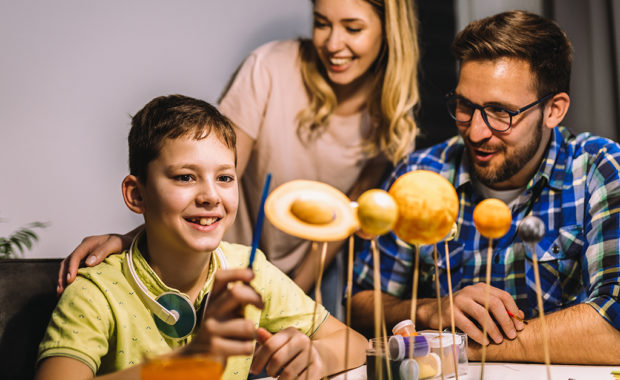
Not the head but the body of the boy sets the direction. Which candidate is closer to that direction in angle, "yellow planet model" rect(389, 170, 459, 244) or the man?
the yellow planet model

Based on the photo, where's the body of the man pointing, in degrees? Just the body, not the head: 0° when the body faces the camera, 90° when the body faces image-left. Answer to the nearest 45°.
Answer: approximately 45°

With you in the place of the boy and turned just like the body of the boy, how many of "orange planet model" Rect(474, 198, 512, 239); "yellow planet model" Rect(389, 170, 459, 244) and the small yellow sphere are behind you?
0

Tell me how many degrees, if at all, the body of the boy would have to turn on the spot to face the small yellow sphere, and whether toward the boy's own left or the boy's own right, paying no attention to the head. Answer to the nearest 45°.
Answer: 0° — they already face it

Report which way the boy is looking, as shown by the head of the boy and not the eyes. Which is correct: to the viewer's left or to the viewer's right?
to the viewer's right

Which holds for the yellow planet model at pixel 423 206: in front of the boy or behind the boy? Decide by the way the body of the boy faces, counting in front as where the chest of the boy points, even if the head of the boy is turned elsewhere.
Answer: in front

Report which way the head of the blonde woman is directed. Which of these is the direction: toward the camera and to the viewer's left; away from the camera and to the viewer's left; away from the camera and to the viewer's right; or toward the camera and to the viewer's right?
toward the camera and to the viewer's left

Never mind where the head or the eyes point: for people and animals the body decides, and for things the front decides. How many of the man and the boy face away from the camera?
0

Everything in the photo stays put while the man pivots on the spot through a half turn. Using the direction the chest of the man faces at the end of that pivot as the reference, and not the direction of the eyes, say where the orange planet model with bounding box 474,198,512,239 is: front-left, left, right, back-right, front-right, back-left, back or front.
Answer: back-right

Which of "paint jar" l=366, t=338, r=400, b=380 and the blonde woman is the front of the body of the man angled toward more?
the paint jar

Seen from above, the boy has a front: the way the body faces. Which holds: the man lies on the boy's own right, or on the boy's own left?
on the boy's own left

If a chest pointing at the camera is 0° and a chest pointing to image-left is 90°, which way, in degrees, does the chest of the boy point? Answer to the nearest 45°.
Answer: approximately 315°

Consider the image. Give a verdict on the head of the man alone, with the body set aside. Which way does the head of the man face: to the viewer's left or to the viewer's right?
to the viewer's left

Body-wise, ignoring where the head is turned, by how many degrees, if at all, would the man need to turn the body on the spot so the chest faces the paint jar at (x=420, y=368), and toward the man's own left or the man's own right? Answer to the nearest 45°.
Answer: approximately 45° to the man's own left

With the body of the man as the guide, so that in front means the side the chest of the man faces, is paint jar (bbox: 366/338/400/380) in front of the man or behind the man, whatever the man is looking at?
in front
